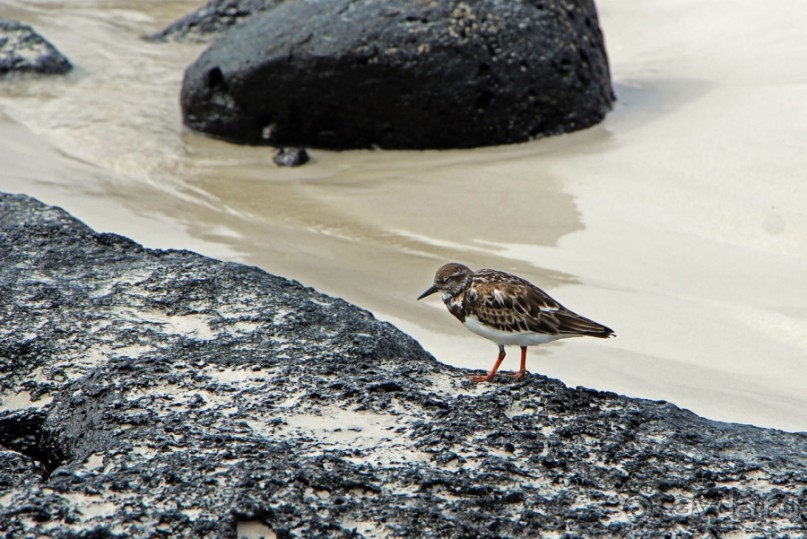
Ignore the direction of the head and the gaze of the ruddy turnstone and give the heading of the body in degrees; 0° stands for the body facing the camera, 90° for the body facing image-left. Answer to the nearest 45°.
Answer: approximately 90°

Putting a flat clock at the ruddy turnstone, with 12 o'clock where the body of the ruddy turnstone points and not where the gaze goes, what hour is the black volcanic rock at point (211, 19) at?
The black volcanic rock is roughly at 2 o'clock from the ruddy turnstone.

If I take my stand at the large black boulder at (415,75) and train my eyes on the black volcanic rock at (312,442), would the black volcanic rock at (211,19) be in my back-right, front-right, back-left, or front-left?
back-right

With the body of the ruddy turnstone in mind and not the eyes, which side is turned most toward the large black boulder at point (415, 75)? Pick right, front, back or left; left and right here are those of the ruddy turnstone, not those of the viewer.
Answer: right
